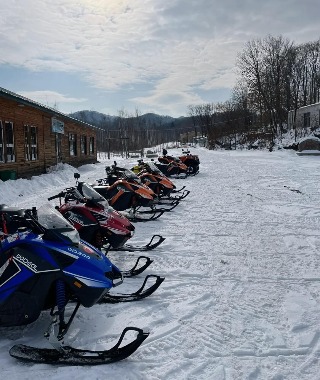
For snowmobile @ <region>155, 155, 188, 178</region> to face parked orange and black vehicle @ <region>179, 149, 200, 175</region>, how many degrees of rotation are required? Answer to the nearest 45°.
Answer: approximately 90° to its left

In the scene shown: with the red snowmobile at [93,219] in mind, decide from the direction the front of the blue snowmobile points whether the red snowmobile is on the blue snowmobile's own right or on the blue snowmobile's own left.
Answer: on the blue snowmobile's own left

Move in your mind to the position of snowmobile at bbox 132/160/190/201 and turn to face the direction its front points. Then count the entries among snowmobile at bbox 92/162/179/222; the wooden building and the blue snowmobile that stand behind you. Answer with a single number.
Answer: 1

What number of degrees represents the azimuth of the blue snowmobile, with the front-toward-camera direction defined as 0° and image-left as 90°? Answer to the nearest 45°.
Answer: approximately 270°

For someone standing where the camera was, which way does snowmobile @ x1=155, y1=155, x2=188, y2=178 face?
facing the viewer and to the right of the viewer

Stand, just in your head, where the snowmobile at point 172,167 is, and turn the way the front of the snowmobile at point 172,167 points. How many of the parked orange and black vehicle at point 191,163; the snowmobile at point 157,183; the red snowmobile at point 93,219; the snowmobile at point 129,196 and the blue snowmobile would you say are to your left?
1

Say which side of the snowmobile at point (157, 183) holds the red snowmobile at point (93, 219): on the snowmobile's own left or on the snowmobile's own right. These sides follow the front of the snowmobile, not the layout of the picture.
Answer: on the snowmobile's own right

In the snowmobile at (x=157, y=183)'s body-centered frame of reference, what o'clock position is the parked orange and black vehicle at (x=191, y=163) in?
the parked orange and black vehicle at (x=191, y=163) is roughly at 8 o'clock from the snowmobile at (x=157, y=183).

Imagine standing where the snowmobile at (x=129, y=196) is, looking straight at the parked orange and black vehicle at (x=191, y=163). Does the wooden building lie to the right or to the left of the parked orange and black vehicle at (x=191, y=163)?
left

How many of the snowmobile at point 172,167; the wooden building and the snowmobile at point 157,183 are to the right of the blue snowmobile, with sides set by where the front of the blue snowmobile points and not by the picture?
0

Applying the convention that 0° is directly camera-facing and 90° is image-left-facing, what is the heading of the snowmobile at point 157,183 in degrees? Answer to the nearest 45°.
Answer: approximately 315°

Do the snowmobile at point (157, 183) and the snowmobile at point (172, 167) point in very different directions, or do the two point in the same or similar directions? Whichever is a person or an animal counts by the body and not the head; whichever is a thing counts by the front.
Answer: same or similar directions

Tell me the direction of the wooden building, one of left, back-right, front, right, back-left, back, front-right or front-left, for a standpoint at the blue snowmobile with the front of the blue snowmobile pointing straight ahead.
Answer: left

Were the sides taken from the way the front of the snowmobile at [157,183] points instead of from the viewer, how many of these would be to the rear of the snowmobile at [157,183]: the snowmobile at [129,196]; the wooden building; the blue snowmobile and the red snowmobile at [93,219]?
1
